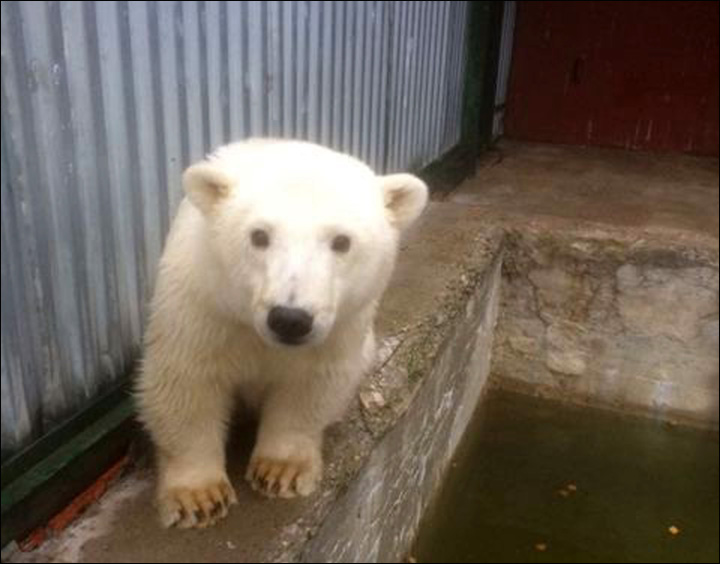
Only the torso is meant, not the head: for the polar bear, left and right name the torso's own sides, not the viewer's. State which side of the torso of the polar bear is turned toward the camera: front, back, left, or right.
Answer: front
